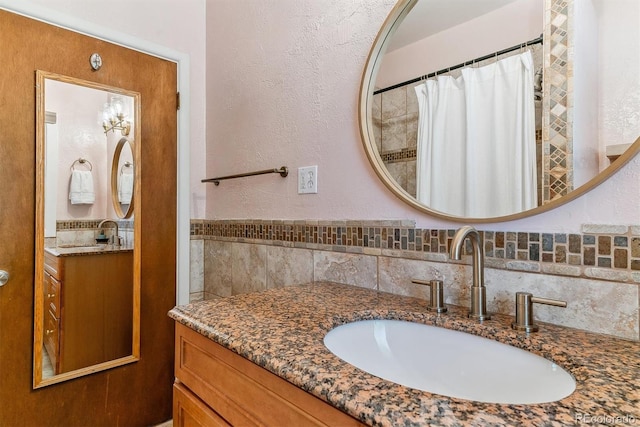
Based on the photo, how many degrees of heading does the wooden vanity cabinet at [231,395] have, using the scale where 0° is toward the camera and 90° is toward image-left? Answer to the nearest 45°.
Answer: approximately 45°

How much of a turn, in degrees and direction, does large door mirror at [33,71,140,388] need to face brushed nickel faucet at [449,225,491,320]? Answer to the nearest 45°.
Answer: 0° — it already faces it

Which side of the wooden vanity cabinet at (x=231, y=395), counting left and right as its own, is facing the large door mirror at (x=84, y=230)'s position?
right

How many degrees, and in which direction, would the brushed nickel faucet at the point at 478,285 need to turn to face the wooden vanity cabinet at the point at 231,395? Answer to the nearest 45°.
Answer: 0° — it already faces it

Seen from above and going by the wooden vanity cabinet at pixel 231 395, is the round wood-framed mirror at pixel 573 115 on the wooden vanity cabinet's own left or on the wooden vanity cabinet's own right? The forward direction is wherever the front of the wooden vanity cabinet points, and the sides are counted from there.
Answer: on the wooden vanity cabinet's own left

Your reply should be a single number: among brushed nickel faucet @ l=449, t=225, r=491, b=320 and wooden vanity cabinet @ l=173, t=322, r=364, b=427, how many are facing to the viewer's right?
0

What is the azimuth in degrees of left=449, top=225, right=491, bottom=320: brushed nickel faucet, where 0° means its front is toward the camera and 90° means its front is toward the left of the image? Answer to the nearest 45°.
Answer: approximately 45°

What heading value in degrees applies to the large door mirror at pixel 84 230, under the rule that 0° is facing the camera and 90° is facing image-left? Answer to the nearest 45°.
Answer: approximately 315°

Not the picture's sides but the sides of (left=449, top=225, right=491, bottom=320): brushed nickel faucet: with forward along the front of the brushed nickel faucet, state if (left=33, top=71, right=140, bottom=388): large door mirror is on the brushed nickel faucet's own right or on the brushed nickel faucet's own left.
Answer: on the brushed nickel faucet's own right
